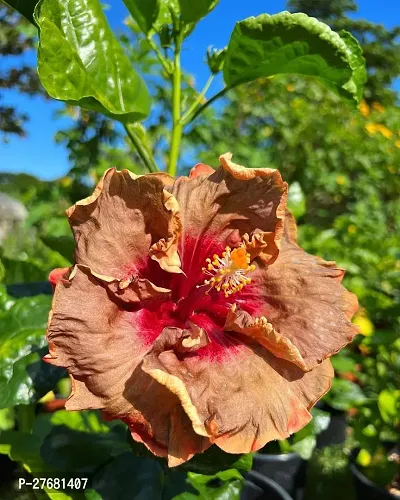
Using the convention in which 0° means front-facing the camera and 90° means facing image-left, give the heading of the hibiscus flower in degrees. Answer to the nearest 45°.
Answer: approximately 0°

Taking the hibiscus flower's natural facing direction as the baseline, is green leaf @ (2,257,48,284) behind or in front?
behind

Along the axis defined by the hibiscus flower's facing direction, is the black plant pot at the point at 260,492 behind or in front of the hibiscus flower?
behind

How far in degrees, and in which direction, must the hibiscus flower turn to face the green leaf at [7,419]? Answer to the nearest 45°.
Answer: approximately 135° to its right

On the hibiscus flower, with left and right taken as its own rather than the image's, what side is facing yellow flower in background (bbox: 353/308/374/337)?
back

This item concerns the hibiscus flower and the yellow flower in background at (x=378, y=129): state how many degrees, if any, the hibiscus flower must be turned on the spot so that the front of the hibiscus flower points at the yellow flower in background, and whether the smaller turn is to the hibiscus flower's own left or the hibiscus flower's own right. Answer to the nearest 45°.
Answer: approximately 180°

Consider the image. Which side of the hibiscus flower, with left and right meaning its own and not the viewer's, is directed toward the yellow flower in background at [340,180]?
back
